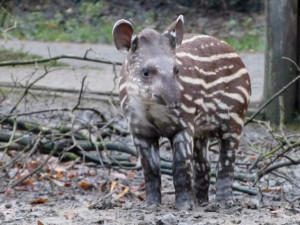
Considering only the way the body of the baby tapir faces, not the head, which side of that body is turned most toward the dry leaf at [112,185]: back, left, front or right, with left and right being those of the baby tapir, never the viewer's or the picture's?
right

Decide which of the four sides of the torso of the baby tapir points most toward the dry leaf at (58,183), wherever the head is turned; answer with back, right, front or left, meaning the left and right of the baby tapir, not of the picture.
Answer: right

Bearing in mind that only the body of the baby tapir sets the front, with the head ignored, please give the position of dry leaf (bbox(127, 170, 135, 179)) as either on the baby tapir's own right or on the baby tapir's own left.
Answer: on the baby tapir's own right

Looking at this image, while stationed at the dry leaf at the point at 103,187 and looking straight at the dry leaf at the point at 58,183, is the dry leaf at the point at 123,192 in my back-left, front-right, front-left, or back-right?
back-left

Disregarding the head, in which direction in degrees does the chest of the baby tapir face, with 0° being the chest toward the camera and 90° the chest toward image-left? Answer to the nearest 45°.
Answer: approximately 45°

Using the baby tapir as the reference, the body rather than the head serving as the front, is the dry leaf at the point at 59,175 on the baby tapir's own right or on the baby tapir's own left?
on the baby tapir's own right
